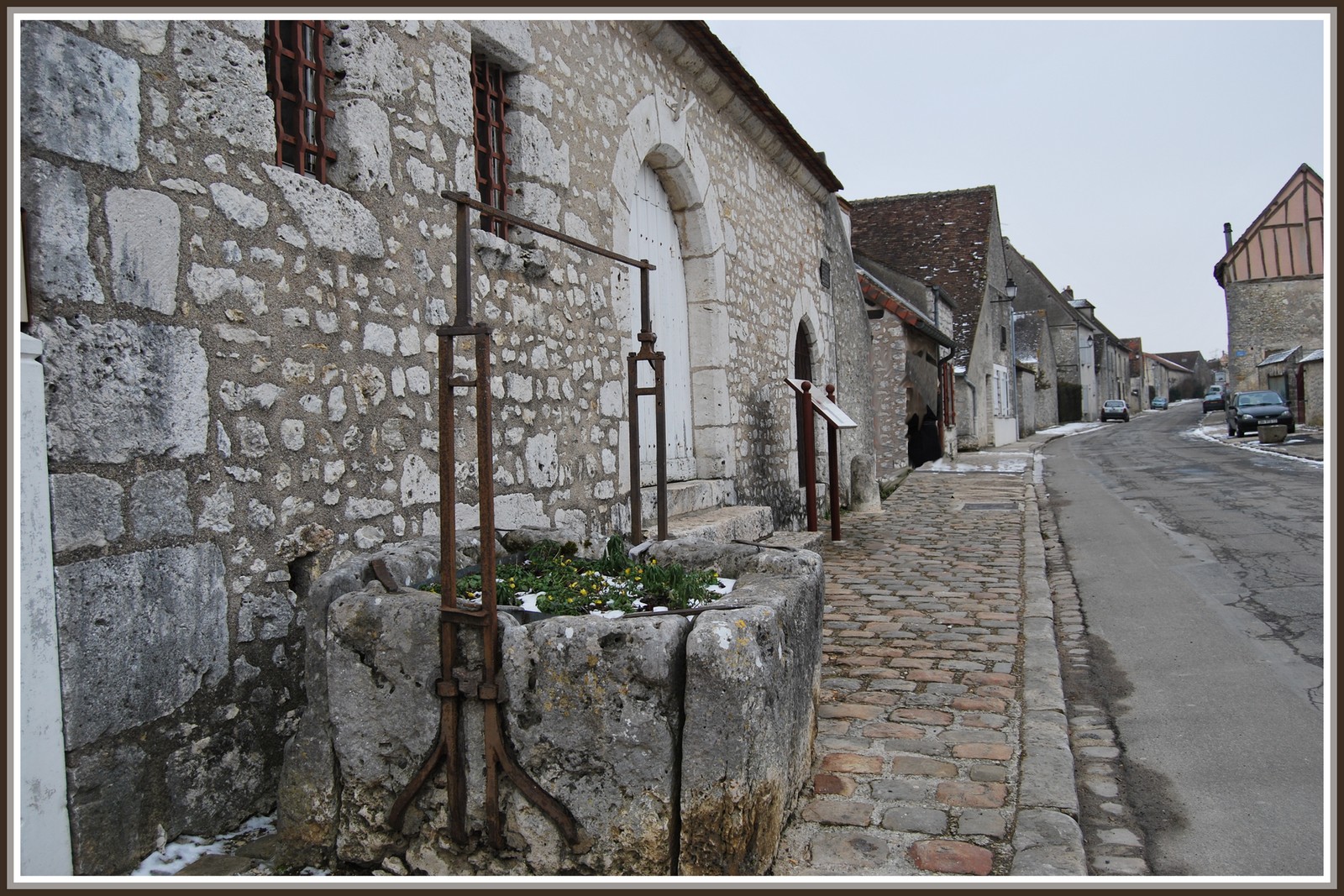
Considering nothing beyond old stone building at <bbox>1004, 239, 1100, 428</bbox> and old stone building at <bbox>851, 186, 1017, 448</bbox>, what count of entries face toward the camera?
0

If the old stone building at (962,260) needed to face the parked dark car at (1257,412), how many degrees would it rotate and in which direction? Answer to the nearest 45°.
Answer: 0° — it already faces it

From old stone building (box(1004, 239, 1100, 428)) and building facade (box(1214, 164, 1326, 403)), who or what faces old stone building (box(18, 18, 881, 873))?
the building facade

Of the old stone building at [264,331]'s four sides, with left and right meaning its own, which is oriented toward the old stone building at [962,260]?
left

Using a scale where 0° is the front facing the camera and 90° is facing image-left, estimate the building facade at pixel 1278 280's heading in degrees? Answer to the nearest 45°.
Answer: approximately 0°

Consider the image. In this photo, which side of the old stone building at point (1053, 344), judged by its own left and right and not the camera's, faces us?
right

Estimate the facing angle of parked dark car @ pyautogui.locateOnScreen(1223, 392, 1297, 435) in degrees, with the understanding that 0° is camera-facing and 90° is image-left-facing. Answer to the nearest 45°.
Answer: approximately 315°

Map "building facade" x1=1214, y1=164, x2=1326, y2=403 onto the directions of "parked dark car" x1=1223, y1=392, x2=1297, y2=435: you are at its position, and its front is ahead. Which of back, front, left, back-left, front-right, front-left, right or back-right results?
back-left

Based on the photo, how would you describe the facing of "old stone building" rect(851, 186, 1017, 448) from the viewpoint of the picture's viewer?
facing to the right of the viewer

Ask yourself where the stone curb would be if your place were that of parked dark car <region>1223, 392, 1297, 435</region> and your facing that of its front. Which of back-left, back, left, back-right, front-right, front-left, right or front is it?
front-right

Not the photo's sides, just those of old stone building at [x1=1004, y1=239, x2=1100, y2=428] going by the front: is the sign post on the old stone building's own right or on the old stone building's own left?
on the old stone building's own right

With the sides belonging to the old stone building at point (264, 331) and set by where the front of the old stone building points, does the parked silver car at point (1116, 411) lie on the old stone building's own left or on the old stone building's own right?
on the old stone building's own left
